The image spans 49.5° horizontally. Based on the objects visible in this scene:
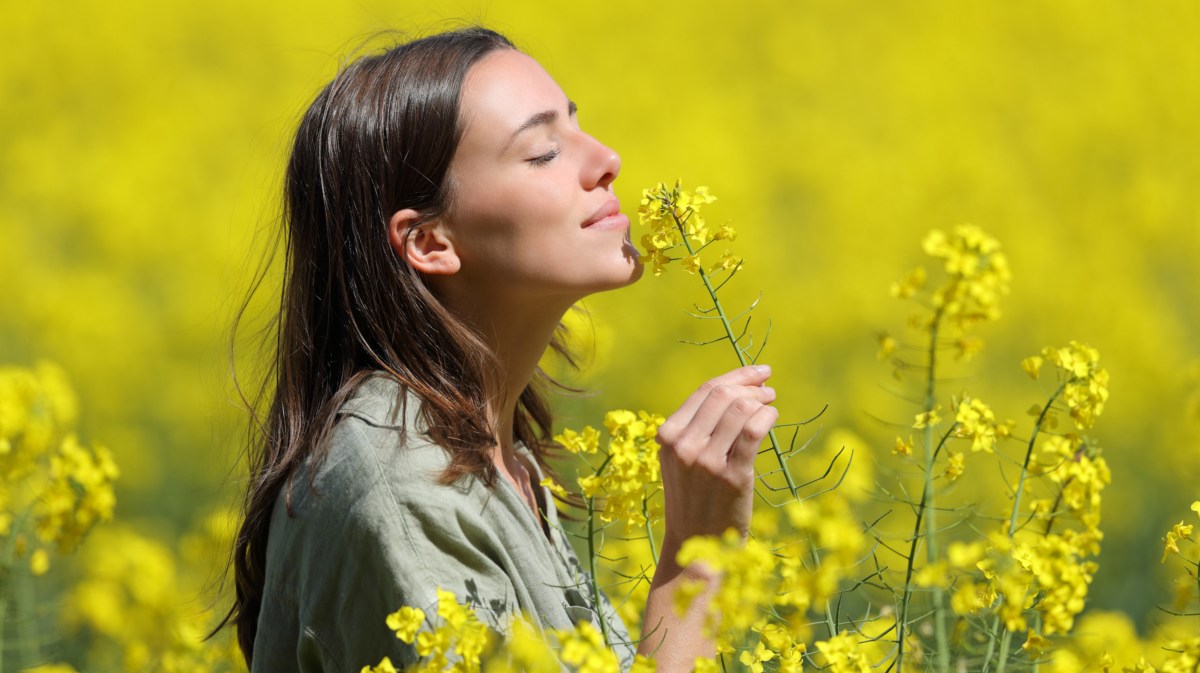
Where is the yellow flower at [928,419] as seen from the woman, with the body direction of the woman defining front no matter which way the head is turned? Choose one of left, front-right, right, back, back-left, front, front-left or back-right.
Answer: front-right

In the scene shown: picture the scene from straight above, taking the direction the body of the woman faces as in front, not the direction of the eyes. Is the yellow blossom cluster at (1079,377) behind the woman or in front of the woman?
in front

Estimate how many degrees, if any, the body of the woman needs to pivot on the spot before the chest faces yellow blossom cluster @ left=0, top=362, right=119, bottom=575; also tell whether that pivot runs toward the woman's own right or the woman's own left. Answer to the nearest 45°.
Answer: approximately 135° to the woman's own left

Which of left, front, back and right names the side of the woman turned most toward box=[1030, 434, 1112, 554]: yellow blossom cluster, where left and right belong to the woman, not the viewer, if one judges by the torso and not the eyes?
front

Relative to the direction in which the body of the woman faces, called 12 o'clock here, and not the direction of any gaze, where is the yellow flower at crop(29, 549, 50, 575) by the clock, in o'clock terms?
The yellow flower is roughly at 7 o'clock from the woman.

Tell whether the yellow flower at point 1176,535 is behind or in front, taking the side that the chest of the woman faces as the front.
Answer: in front

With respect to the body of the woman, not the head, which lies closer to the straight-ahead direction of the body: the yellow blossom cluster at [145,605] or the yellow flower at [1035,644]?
the yellow flower

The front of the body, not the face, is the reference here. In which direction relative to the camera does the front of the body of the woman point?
to the viewer's right

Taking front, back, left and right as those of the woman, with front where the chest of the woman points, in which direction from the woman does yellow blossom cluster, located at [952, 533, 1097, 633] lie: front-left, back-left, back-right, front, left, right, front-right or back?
front-right

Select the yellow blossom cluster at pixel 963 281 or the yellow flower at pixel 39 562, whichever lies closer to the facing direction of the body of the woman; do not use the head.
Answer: the yellow blossom cluster

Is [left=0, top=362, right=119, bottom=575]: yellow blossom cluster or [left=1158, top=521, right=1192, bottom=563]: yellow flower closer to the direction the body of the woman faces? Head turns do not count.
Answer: the yellow flower

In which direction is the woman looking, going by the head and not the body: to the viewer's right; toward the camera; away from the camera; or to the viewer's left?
to the viewer's right

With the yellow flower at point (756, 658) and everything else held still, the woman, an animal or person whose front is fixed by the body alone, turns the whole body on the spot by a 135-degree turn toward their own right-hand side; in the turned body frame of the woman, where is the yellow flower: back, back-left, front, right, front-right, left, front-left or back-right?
left

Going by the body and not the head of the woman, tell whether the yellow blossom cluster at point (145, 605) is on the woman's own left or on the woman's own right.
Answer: on the woman's own left
